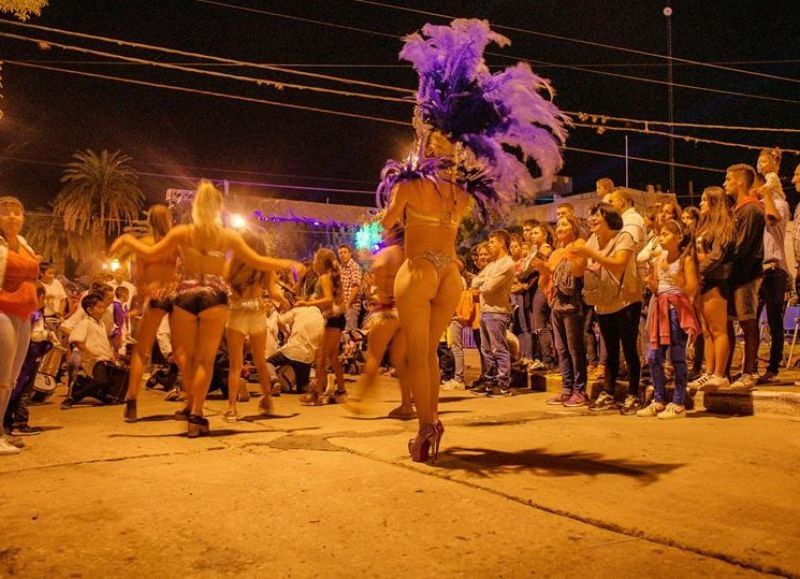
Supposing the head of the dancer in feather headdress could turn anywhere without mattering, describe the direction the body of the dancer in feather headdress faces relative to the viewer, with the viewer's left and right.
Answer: facing away from the viewer and to the left of the viewer

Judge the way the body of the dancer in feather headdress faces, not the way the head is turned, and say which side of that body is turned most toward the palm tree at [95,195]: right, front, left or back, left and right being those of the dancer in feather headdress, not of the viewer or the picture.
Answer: front

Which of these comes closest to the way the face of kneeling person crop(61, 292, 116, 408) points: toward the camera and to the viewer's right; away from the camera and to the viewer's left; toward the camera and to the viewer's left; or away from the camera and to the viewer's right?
toward the camera and to the viewer's right

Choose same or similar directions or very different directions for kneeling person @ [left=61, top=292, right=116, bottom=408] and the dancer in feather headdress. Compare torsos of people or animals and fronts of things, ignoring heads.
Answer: very different directions

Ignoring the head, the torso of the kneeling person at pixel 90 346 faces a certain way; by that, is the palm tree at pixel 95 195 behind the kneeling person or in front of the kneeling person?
behind

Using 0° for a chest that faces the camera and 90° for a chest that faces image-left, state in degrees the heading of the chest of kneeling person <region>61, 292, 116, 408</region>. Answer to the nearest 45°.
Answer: approximately 315°

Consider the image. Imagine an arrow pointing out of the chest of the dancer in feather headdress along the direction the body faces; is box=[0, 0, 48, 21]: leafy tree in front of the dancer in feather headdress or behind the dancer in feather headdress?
in front

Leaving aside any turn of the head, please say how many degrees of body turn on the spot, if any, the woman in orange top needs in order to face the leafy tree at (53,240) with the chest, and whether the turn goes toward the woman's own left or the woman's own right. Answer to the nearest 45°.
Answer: approximately 135° to the woman's own left

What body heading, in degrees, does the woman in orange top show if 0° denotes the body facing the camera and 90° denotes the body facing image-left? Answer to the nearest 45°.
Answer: approximately 315°

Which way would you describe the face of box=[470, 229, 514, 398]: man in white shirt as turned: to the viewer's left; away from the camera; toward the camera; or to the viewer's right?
to the viewer's left
